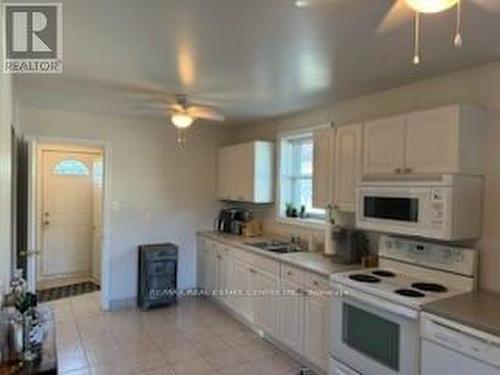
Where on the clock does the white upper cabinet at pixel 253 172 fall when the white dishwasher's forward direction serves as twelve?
The white upper cabinet is roughly at 3 o'clock from the white dishwasher.

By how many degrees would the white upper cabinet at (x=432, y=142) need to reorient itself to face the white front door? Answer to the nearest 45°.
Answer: approximately 45° to its right

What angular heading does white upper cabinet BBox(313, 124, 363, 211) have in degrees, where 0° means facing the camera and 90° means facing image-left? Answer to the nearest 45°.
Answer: approximately 45°

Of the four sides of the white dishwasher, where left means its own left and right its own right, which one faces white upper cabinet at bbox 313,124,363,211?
right

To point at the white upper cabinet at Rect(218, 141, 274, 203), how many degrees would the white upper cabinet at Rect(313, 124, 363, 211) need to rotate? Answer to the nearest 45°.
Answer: approximately 90° to its right

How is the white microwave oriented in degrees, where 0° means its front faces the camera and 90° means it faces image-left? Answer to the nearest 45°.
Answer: approximately 45°

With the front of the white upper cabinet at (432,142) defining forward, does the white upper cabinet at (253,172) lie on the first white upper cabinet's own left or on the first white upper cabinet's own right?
on the first white upper cabinet's own right
